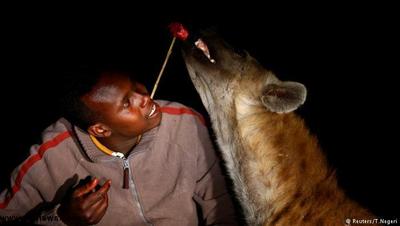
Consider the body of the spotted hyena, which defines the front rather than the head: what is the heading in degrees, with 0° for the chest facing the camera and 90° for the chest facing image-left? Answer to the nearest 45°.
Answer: approximately 90°

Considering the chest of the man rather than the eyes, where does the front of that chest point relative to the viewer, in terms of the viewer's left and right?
facing the viewer

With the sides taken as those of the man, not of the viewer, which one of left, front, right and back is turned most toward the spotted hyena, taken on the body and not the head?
left

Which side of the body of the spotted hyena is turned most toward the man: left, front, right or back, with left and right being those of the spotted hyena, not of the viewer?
front

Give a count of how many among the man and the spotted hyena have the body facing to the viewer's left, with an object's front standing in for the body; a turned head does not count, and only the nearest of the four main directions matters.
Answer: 1
